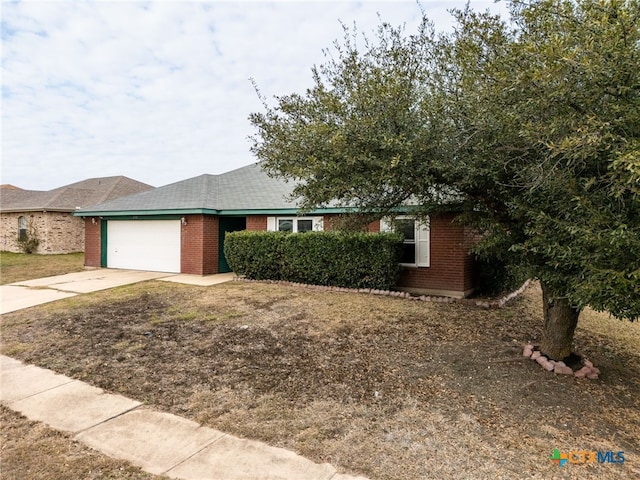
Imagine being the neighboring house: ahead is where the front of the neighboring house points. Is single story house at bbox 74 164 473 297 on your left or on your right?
on your left

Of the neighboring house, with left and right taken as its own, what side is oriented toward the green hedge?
left

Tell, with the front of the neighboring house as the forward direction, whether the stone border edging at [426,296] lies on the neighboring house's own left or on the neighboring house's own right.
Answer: on the neighboring house's own left

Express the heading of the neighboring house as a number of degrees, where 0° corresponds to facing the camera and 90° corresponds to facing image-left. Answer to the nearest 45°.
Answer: approximately 45°

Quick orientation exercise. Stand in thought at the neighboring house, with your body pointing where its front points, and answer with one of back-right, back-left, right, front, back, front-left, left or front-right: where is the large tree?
front-left
